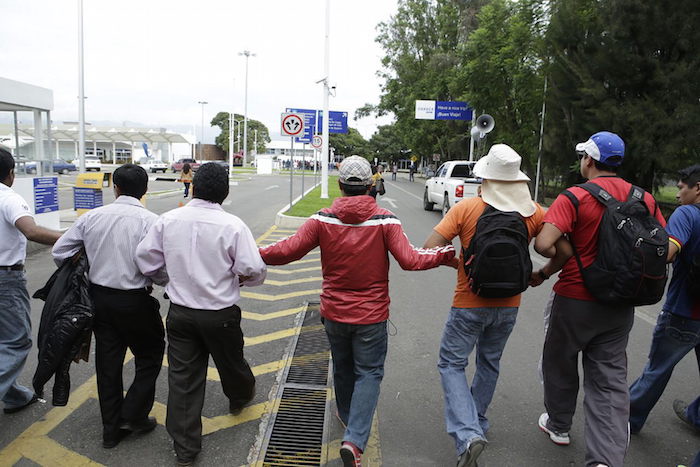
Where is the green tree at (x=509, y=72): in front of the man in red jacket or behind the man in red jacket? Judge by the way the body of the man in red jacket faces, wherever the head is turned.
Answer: in front

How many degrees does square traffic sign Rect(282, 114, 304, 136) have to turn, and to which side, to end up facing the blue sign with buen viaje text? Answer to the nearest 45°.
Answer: approximately 135° to its left

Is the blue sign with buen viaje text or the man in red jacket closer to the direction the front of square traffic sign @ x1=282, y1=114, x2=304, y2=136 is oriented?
the man in red jacket

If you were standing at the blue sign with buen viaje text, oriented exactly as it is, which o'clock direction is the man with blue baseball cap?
The man with blue baseball cap is roughly at 12 o'clock from the blue sign with buen viaje text.

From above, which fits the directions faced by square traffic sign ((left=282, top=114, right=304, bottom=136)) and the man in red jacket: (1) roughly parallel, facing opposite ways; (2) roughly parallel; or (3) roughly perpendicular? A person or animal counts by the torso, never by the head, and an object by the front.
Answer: roughly parallel, facing opposite ways

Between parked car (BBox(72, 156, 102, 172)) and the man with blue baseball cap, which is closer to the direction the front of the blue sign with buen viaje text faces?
the man with blue baseball cap

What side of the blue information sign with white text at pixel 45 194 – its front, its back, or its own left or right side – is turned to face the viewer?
front

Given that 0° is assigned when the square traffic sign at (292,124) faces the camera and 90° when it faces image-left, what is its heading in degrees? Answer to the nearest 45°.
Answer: approximately 0°

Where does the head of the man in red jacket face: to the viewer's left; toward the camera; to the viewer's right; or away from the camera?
away from the camera

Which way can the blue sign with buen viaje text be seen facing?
toward the camera

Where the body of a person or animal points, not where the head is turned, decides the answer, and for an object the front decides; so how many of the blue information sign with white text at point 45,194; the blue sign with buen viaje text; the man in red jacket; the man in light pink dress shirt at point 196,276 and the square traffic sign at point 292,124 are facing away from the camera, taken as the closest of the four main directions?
2

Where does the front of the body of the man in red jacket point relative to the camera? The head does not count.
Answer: away from the camera

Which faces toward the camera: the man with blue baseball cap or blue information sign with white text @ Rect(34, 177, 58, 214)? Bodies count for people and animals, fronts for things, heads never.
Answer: the blue information sign with white text

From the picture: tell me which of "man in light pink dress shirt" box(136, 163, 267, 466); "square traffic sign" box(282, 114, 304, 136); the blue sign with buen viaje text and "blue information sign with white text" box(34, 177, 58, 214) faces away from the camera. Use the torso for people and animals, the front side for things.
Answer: the man in light pink dress shirt
